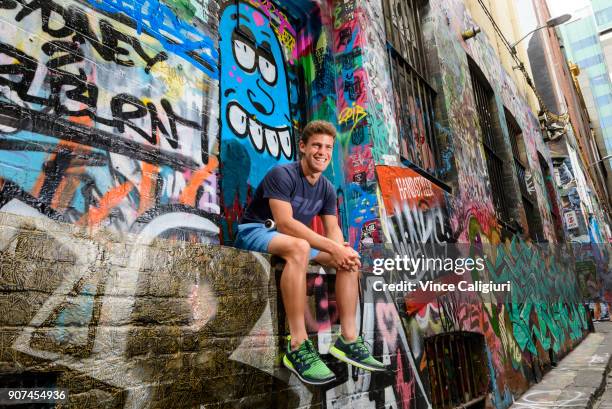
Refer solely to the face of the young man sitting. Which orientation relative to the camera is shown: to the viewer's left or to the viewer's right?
to the viewer's right

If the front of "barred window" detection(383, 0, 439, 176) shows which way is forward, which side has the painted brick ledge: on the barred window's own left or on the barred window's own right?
on the barred window's own right

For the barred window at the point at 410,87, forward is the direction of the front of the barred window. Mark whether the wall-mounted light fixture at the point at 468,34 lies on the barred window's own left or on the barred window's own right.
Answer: on the barred window's own left

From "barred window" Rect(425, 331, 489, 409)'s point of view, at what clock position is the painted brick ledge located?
The painted brick ledge is roughly at 2 o'clock from the barred window.

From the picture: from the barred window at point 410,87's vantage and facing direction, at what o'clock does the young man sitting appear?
The young man sitting is roughly at 2 o'clock from the barred window.

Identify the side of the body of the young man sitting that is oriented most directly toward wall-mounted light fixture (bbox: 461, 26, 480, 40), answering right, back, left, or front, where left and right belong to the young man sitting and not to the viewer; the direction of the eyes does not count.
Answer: left

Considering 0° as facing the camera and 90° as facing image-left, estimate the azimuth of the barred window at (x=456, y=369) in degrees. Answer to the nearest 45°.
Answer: approximately 315°

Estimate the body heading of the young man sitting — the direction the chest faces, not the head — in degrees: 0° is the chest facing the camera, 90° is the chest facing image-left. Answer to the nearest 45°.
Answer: approximately 315°
